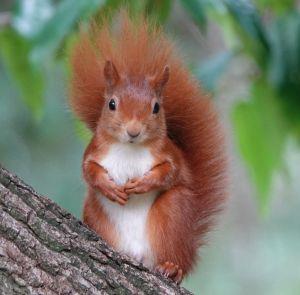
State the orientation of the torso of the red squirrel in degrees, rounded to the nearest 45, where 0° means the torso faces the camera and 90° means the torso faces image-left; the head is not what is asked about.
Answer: approximately 0°

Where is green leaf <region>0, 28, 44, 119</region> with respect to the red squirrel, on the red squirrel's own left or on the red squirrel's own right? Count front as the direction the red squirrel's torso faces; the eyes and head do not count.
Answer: on the red squirrel's own right
